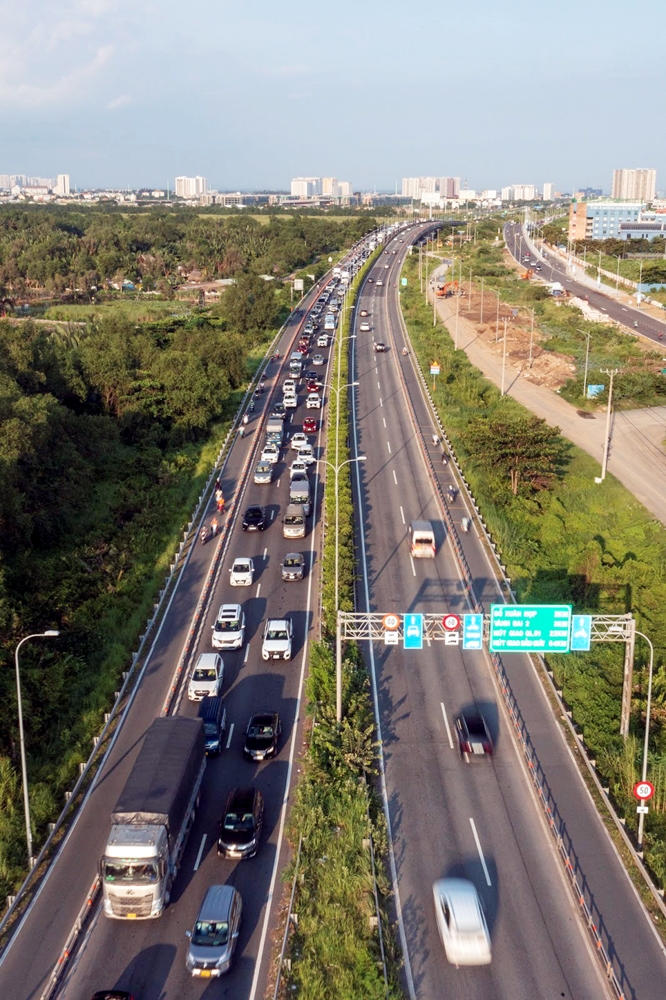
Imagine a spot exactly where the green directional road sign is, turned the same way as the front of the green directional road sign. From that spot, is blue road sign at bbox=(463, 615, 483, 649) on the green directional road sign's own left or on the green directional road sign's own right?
on the green directional road sign's own right

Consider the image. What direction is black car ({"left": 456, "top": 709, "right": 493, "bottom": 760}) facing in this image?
away from the camera

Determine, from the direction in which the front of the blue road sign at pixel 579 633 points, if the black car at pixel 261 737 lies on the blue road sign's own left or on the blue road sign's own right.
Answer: on the blue road sign's own right

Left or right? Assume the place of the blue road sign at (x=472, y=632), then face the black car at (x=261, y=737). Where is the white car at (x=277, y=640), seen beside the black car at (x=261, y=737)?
right

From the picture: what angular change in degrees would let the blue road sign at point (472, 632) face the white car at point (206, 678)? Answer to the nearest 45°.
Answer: approximately 90° to its right
